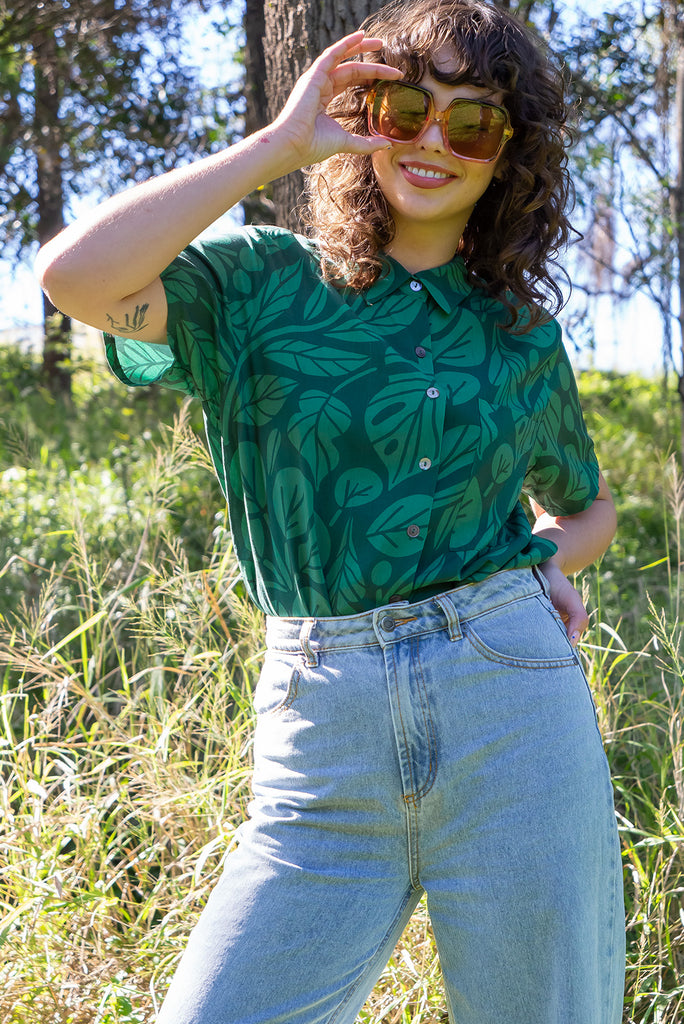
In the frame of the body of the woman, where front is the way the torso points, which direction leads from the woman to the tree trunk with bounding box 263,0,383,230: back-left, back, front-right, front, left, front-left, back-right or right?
back

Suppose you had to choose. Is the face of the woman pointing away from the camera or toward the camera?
toward the camera

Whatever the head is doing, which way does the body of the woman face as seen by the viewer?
toward the camera
